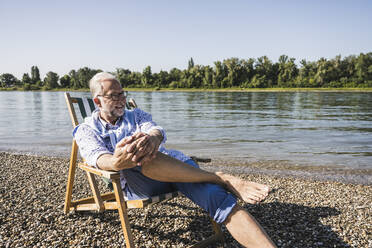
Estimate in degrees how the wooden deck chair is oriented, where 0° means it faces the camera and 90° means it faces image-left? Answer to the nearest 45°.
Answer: approximately 315°

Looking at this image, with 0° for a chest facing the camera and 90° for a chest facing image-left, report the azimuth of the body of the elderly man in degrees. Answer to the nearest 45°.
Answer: approximately 315°
